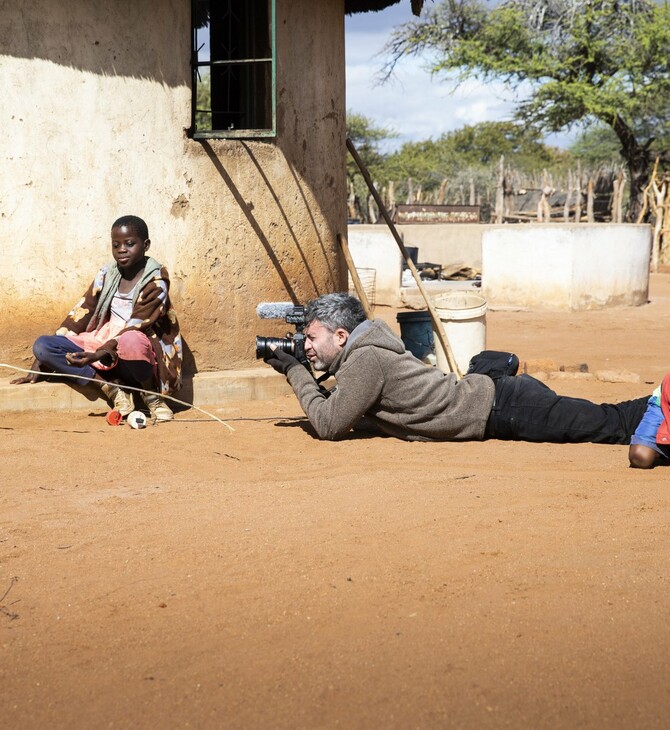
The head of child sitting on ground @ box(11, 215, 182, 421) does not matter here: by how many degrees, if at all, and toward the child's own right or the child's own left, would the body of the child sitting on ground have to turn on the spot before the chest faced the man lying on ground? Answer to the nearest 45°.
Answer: approximately 90° to the child's own left

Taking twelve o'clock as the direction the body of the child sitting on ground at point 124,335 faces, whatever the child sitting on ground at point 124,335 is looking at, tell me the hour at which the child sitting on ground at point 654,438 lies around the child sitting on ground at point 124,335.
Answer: the child sitting on ground at point 654,438 is roughly at 9 o'clock from the child sitting on ground at point 124,335.

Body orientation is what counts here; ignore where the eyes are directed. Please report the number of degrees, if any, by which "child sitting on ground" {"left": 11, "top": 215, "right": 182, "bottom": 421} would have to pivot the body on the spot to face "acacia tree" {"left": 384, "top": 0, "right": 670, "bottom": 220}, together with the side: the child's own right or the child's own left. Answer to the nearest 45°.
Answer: approximately 180°

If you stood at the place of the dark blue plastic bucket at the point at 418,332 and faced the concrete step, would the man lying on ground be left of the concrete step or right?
left

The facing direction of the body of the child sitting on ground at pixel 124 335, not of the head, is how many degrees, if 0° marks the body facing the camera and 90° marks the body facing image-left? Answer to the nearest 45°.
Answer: approximately 45°

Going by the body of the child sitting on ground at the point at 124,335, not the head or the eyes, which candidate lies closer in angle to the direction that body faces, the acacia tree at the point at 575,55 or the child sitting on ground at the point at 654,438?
the child sitting on ground
